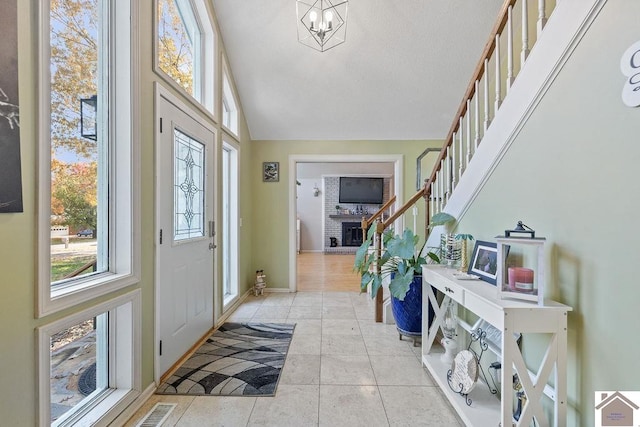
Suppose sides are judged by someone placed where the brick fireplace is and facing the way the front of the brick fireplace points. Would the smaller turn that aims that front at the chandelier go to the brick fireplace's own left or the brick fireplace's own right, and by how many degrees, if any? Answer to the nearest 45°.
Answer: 0° — it already faces it

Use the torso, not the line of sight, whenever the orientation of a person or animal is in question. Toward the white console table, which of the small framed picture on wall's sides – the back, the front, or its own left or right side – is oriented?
front

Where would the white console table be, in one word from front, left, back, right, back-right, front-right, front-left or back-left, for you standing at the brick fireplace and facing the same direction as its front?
front

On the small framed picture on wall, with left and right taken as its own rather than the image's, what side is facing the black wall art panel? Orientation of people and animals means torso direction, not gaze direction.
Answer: front

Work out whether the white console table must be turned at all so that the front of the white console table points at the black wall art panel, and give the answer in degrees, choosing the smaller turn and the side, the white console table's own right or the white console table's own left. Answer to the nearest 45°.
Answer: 0° — it already faces it

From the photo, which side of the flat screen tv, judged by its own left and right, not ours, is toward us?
front

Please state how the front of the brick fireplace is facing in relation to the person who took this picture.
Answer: facing the viewer

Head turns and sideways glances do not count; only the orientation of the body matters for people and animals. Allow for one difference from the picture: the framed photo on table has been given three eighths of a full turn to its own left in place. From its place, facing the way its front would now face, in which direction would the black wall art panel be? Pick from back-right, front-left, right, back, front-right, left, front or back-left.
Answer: back-right

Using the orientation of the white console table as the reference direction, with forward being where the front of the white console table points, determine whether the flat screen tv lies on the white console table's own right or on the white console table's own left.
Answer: on the white console table's own right
